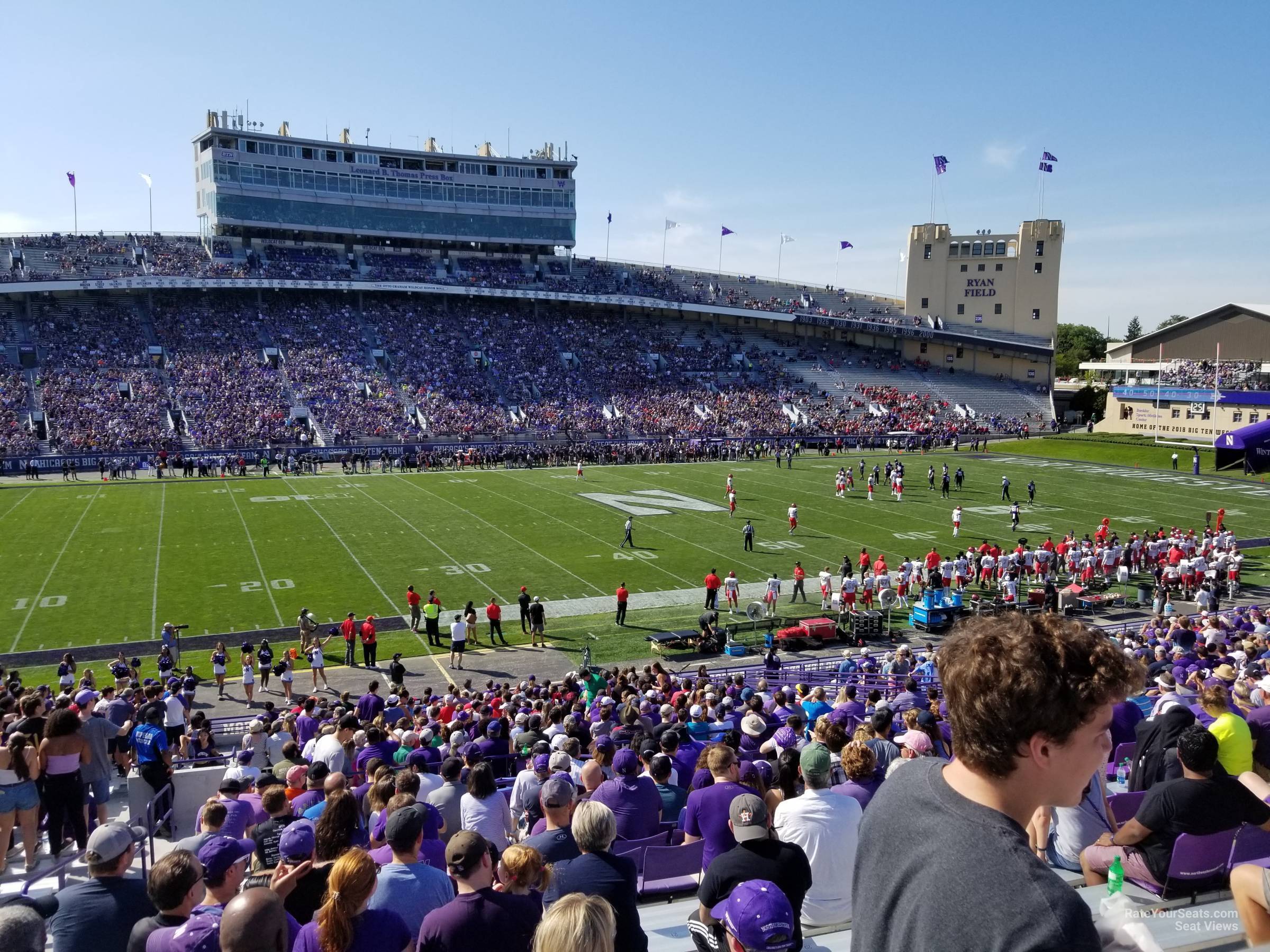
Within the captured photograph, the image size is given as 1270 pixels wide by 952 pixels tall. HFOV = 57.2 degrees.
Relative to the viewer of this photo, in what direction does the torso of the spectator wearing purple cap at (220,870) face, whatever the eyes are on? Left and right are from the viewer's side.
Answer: facing away from the viewer and to the right of the viewer

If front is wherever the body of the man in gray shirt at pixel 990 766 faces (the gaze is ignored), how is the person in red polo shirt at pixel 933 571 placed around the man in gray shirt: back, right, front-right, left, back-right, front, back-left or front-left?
front-left

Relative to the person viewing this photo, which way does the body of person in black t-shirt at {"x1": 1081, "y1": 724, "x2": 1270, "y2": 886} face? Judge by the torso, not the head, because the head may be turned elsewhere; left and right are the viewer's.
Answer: facing away from the viewer and to the left of the viewer

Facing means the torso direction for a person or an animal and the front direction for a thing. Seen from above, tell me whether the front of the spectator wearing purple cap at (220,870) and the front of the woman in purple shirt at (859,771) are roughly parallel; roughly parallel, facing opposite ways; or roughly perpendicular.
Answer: roughly parallel

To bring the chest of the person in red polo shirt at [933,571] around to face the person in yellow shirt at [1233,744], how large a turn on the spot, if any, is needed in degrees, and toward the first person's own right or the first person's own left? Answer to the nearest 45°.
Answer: approximately 180°

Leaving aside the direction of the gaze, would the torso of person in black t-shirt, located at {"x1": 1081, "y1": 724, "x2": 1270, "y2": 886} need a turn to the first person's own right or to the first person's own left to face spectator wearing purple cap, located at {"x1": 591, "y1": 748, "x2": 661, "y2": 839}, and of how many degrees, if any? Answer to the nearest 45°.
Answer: approximately 45° to the first person's own left

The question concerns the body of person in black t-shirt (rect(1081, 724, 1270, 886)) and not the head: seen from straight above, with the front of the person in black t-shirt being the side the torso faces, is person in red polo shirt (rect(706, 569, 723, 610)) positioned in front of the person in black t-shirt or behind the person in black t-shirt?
in front

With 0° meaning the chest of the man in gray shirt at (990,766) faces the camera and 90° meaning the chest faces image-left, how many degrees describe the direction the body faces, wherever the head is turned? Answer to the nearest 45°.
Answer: approximately 225°

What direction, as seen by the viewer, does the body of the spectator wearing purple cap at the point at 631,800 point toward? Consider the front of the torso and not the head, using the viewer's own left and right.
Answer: facing away from the viewer

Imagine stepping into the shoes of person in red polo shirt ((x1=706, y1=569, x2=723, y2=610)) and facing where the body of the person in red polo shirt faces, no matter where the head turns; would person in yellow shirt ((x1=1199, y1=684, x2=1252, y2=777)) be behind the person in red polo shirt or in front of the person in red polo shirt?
behind

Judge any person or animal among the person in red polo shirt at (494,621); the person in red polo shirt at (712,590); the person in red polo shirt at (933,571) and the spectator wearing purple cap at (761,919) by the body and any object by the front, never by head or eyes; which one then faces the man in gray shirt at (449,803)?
the spectator wearing purple cap

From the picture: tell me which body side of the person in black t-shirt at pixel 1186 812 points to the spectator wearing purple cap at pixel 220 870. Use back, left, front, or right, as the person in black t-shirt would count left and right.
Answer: left

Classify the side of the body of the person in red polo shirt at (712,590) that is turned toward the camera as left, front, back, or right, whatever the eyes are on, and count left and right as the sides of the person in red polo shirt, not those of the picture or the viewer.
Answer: back

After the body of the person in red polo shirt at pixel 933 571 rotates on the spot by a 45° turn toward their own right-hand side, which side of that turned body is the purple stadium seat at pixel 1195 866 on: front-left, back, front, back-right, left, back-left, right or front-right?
back-right

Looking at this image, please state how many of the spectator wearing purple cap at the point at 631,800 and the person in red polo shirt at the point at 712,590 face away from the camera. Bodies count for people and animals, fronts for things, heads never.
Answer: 2

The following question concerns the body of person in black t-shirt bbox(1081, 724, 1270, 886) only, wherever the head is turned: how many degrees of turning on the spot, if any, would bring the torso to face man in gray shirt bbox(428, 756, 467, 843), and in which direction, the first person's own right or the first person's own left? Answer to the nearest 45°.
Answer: approximately 45° to the first person's own left

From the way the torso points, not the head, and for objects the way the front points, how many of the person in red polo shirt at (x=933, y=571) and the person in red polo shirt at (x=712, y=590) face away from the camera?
2

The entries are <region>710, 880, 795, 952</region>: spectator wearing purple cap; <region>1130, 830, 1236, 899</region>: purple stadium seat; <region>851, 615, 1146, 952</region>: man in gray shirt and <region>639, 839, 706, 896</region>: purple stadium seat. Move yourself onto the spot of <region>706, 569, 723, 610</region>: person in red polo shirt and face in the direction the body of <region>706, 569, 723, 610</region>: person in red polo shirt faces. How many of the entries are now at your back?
4
